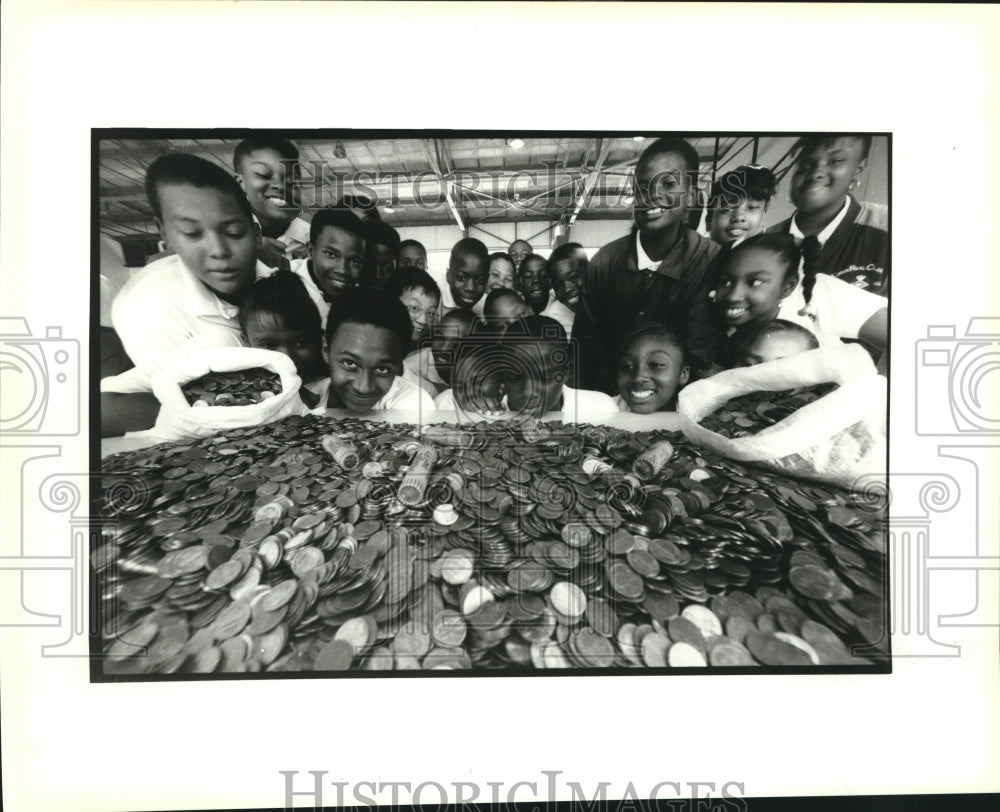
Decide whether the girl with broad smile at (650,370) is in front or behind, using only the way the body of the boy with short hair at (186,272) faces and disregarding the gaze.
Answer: in front

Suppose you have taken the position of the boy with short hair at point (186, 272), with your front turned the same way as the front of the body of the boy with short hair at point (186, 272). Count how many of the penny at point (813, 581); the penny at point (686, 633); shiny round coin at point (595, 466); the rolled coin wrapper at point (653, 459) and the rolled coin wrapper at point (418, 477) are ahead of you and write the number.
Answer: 5

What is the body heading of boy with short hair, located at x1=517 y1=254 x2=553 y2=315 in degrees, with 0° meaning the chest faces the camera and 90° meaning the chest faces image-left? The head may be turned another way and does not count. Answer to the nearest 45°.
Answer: approximately 0°

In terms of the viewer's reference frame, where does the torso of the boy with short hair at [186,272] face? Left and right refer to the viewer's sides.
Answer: facing the viewer and to the right of the viewer

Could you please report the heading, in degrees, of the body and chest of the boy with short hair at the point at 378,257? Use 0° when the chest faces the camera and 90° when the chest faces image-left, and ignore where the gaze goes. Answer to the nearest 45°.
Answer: approximately 0°
